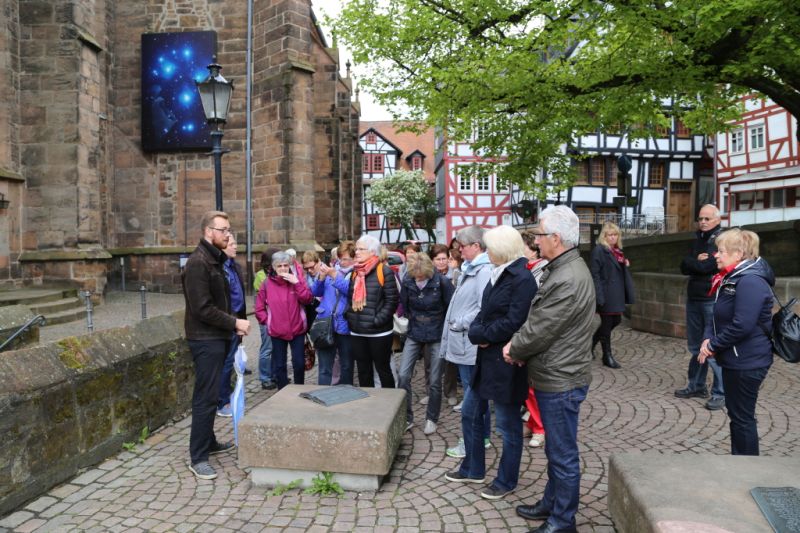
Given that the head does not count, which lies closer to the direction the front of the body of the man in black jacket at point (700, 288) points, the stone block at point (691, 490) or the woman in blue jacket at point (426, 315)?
the woman in blue jacket

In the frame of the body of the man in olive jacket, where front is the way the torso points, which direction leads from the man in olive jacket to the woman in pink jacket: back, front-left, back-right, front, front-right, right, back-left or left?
front-right

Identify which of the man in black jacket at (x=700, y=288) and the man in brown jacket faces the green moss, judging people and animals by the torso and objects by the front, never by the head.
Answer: the man in black jacket

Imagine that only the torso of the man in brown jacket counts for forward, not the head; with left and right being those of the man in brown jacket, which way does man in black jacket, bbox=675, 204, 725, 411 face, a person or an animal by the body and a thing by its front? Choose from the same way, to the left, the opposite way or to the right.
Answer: the opposite way

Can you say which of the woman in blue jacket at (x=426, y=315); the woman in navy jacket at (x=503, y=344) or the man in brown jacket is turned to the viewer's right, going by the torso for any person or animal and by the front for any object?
the man in brown jacket

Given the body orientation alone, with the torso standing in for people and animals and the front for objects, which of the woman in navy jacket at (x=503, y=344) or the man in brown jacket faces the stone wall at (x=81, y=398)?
the woman in navy jacket

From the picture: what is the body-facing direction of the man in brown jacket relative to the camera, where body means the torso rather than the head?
to the viewer's right

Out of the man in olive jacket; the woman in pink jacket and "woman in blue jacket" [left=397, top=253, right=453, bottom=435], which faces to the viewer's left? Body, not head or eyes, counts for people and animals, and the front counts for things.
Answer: the man in olive jacket

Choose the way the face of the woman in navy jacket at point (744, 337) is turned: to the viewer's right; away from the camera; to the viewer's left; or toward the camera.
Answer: to the viewer's left

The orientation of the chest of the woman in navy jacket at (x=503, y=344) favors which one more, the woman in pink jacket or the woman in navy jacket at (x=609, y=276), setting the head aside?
the woman in pink jacket

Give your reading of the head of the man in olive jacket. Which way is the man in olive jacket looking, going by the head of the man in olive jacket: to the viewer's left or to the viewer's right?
to the viewer's left

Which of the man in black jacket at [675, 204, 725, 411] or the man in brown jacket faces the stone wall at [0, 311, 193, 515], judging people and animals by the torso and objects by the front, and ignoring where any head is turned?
the man in black jacket

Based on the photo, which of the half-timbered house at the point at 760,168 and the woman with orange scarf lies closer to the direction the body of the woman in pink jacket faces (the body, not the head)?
the woman with orange scarf

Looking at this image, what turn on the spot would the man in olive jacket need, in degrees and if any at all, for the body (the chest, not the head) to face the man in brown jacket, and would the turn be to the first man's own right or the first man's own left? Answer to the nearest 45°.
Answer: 0° — they already face them

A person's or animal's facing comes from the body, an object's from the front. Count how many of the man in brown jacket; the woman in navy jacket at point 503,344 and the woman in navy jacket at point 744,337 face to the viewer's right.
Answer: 1

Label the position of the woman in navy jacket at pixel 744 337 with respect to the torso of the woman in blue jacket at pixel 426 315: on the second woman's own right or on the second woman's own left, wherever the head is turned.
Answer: on the second woman's own left
